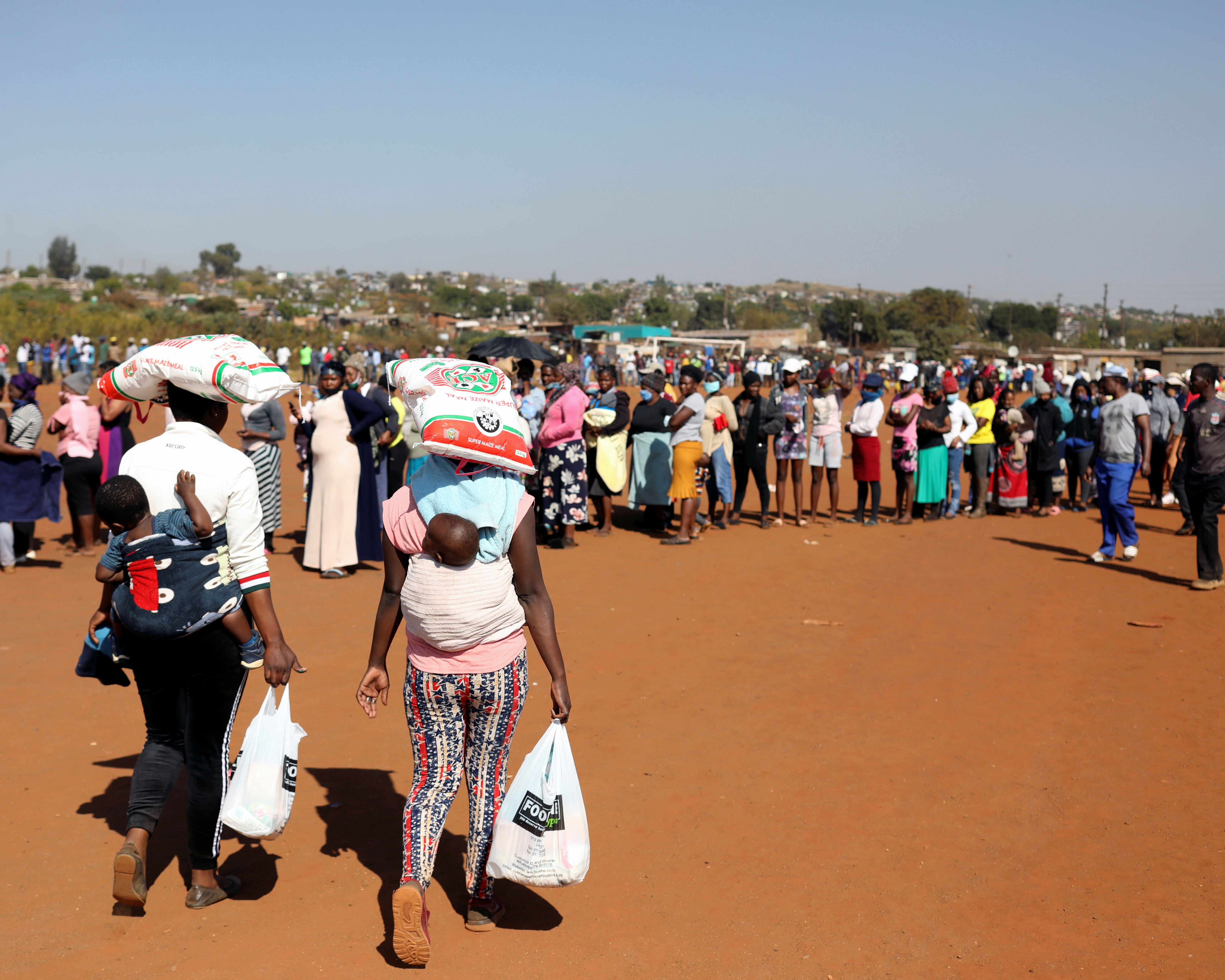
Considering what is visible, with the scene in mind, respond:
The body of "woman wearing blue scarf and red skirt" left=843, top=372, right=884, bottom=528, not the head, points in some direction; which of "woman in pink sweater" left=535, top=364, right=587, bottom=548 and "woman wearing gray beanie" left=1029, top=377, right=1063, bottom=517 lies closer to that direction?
the woman in pink sweater

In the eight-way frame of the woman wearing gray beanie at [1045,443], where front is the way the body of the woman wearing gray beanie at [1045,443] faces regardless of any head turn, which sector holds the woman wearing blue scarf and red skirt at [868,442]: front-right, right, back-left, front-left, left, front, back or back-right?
front-right

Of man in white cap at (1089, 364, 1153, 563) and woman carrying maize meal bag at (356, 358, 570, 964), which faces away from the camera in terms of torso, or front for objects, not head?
the woman carrying maize meal bag

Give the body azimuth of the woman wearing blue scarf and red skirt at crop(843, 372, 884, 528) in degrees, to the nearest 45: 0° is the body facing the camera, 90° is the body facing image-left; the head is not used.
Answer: approximately 45°

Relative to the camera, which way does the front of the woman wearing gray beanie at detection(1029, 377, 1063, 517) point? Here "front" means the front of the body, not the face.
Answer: toward the camera

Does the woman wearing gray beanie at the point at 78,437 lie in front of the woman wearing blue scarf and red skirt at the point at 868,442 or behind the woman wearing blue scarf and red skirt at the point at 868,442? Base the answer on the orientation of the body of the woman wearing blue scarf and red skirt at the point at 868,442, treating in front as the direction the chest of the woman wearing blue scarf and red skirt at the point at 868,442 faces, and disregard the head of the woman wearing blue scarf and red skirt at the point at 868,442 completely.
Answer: in front

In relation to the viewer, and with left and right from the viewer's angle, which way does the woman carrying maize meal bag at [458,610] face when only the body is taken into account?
facing away from the viewer

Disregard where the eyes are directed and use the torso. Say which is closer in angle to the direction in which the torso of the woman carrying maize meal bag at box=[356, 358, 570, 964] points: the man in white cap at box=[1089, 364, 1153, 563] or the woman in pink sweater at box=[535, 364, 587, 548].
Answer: the woman in pink sweater

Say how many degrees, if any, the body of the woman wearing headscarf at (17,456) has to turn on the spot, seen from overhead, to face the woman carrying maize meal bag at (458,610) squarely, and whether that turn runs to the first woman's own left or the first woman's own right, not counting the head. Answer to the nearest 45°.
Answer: approximately 90° to the first woman's own left

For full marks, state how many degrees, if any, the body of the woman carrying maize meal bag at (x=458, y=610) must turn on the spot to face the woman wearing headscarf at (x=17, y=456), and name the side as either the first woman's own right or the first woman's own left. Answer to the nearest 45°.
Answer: approximately 45° to the first woman's own left

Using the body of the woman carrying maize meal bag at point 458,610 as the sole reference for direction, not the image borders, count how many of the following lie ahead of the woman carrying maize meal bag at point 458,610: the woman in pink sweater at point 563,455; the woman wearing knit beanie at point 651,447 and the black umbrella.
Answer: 3

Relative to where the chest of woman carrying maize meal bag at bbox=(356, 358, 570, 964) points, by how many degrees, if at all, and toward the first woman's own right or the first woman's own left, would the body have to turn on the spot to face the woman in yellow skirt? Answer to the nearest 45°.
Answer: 0° — they already face them

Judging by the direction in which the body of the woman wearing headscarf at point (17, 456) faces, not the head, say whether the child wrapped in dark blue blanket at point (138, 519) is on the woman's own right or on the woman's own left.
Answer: on the woman's own left

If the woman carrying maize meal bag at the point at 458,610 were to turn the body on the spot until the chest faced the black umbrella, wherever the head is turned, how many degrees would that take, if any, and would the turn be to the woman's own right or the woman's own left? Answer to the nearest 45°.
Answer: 0° — they already face it
